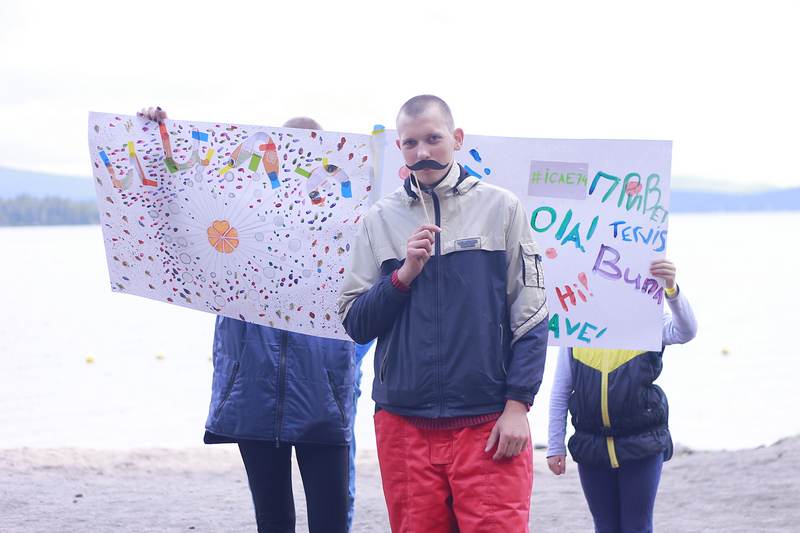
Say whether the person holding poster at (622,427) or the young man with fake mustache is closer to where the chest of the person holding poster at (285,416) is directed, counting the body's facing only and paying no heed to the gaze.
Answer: the young man with fake mustache

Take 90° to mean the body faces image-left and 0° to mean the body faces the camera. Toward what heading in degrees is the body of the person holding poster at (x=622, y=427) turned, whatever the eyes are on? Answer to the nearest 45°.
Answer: approximately 0°

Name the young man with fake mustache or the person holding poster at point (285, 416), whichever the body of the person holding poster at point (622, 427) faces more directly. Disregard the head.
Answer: the young man with fake mustache

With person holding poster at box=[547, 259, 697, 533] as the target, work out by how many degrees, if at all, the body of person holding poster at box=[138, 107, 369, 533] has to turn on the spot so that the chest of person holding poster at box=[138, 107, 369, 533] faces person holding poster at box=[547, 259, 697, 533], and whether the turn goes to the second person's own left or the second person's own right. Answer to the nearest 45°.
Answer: approximately 90° to the second person's own left

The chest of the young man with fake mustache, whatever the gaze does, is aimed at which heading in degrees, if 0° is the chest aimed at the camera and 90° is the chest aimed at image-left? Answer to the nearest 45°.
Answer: approximately 0°

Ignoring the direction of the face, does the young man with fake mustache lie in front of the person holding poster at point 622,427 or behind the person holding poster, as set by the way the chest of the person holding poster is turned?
in front

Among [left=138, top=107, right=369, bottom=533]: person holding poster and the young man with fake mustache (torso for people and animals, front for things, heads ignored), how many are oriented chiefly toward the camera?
2

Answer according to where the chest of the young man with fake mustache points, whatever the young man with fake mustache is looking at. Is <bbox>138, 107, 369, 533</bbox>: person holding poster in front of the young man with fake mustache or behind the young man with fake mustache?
behind

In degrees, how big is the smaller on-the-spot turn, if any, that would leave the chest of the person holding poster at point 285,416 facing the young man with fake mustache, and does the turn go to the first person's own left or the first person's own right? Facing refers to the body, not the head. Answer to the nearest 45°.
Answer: approximately 45° to the first person's own left

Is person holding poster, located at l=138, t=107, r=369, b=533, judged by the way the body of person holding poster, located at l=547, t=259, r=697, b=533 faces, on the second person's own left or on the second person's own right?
on the second person's own right
